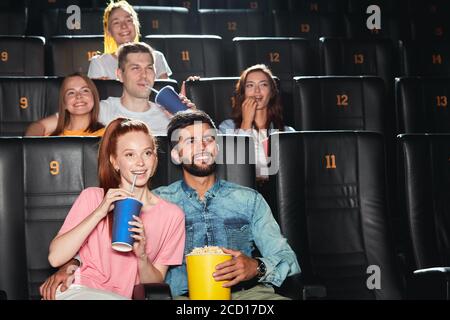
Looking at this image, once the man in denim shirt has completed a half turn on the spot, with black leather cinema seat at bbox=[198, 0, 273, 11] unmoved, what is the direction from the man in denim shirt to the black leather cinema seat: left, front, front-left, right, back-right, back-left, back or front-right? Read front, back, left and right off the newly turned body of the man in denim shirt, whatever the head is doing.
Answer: front

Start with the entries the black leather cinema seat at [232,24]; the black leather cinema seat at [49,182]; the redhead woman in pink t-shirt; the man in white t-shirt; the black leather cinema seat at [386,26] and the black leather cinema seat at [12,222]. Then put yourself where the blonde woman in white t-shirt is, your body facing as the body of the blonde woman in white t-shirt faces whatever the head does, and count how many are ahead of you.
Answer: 4

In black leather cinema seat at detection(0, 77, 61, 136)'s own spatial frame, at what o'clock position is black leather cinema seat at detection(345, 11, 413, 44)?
black leather cinema seat at detection(345, 11, 413, 44) is roughly at 8 o'clock from black leather cinema seat at detection(0, 77, 61, 136).

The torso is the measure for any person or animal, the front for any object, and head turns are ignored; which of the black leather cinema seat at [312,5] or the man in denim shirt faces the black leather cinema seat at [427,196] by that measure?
the black leather cinema seat at [312,5]

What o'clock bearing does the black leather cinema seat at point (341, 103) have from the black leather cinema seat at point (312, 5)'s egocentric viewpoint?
the black leather cinema seat at point (341, 103) is roughly at 12 o'clock from the black leather cinema seat at point (312, 5).

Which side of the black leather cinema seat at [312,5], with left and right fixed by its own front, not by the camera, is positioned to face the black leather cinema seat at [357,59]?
front

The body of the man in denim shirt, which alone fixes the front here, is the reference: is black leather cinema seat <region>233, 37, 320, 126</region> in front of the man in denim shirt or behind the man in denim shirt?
behind

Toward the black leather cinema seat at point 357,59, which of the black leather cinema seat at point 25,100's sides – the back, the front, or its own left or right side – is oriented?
left

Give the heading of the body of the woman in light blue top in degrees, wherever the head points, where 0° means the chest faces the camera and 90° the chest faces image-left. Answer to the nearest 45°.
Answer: approximately 0°

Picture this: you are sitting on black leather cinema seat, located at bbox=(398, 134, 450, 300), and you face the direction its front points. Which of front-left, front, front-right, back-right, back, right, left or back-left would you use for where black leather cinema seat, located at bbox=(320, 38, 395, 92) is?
back

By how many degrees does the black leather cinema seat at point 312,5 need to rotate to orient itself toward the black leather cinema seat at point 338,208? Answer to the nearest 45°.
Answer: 0° — it already faces it
